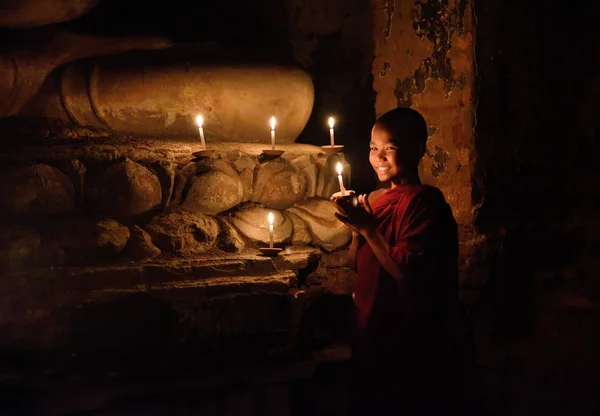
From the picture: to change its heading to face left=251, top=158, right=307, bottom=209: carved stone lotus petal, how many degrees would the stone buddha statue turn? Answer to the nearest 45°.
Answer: approximately 45° to its left

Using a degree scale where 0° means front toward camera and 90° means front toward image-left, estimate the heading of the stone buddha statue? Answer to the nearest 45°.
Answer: approximately 0°

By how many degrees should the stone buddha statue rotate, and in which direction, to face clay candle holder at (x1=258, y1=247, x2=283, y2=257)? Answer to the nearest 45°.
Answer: approximately 45° to its left

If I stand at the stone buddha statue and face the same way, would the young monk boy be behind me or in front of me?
in front

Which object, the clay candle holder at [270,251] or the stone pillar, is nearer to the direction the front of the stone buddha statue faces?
the clay candle holder

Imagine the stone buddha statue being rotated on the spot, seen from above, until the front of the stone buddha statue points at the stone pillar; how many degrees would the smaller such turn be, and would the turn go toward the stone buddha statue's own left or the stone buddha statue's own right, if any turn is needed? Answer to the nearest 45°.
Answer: approximately 90° to the stone buddha statue's own left

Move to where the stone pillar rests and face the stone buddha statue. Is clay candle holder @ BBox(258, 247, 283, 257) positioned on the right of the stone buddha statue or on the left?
left
